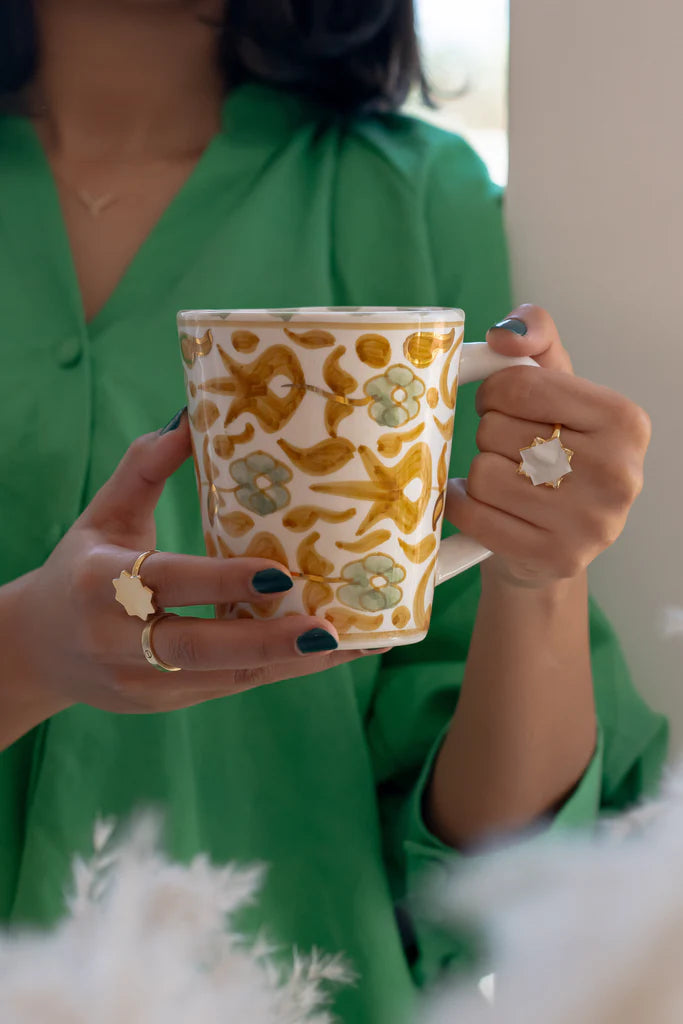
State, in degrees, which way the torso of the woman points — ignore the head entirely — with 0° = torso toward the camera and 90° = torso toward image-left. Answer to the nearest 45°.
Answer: approximately 45°
